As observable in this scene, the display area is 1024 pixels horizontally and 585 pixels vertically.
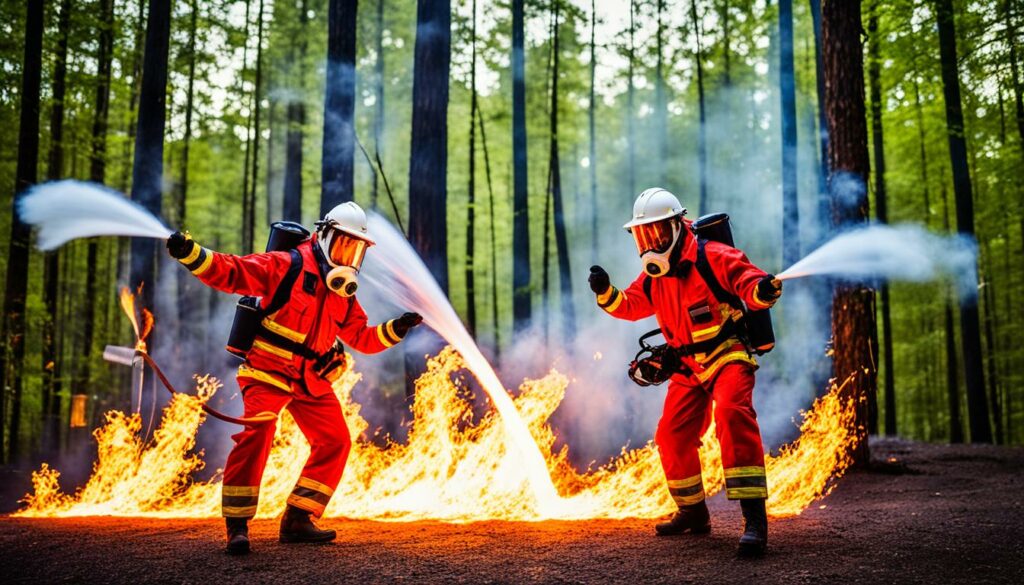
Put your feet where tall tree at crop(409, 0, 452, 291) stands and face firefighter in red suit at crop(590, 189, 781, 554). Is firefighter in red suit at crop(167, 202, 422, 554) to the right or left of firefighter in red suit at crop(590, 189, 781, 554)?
right

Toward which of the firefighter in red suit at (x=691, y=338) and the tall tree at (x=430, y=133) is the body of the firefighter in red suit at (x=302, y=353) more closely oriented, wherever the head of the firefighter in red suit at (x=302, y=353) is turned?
the firefighter in red suit

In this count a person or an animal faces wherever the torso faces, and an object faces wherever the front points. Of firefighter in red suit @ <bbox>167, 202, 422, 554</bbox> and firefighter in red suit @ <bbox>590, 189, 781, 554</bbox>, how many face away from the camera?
0

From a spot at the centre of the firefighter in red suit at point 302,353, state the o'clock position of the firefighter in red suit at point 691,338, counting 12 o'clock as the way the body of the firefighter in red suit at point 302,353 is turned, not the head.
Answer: the firefighter in red suit at point 691,338 is roughly at 11 o'clock from the firefighter in red suit at point 302,353.

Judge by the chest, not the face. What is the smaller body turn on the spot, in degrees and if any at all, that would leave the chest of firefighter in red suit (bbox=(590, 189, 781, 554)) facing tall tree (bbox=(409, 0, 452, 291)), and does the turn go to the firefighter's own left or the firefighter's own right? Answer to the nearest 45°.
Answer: approximately 90° to the firefighter's own right

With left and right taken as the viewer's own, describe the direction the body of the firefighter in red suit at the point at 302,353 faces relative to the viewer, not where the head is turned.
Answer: facing the viewer and to the right of the viewer

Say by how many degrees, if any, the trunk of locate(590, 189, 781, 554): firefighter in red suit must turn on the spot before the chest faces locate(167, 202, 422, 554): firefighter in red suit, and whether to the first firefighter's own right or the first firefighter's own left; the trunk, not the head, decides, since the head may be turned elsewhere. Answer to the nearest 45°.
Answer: approximately 45° to the first firefighter's own right

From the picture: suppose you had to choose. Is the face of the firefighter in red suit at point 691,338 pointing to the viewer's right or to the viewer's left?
to the viewer's left

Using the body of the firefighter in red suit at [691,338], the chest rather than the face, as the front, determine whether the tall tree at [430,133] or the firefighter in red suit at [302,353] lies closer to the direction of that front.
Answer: the firefighter in red suit
